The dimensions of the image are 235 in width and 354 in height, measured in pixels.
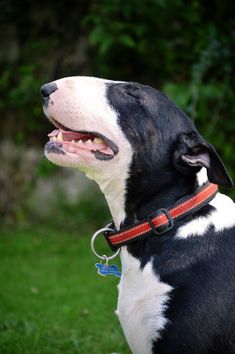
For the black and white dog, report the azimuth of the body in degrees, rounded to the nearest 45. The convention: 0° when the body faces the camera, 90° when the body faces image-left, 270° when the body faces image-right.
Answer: approximately 90°
